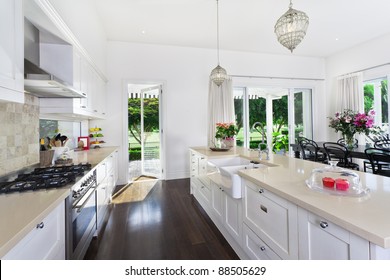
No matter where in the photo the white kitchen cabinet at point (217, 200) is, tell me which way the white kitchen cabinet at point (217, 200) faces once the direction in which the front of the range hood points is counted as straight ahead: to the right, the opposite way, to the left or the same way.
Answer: the opposite way

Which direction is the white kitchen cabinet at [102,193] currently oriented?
to the viewer's right

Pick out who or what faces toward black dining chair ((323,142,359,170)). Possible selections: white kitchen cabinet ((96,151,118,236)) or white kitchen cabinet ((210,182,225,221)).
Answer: white kitchen cabinet ((96,151,118,236))

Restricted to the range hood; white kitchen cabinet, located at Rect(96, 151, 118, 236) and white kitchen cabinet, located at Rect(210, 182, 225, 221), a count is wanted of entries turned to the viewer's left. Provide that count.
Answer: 1

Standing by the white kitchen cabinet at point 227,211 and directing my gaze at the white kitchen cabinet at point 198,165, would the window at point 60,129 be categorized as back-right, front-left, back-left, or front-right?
front-left

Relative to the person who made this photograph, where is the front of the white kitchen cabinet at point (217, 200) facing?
facing to the left of the viewer

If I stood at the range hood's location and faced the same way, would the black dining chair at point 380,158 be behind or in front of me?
in front

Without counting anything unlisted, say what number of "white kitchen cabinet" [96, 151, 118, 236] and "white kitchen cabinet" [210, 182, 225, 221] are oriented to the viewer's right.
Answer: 1

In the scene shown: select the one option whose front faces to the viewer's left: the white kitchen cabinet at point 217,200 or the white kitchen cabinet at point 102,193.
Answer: the white kitchen cabinet at point 217,200

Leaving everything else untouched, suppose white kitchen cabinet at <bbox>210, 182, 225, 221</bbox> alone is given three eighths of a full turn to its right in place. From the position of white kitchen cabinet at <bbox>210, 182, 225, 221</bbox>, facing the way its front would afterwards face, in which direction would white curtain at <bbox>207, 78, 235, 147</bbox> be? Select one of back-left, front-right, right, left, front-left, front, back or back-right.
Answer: front-left

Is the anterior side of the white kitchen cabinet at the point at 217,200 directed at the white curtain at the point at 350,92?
no

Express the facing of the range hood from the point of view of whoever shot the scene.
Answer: facing the viewer and to the right of the viewer

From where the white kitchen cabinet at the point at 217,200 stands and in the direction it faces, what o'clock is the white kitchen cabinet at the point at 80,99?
the white kitchen cabinet at the point at 80,99 is roughly at 12 o'clock from the white kitchen cabinet at the point at 217,200.

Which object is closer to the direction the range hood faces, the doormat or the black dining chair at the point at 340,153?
the black dining chair
